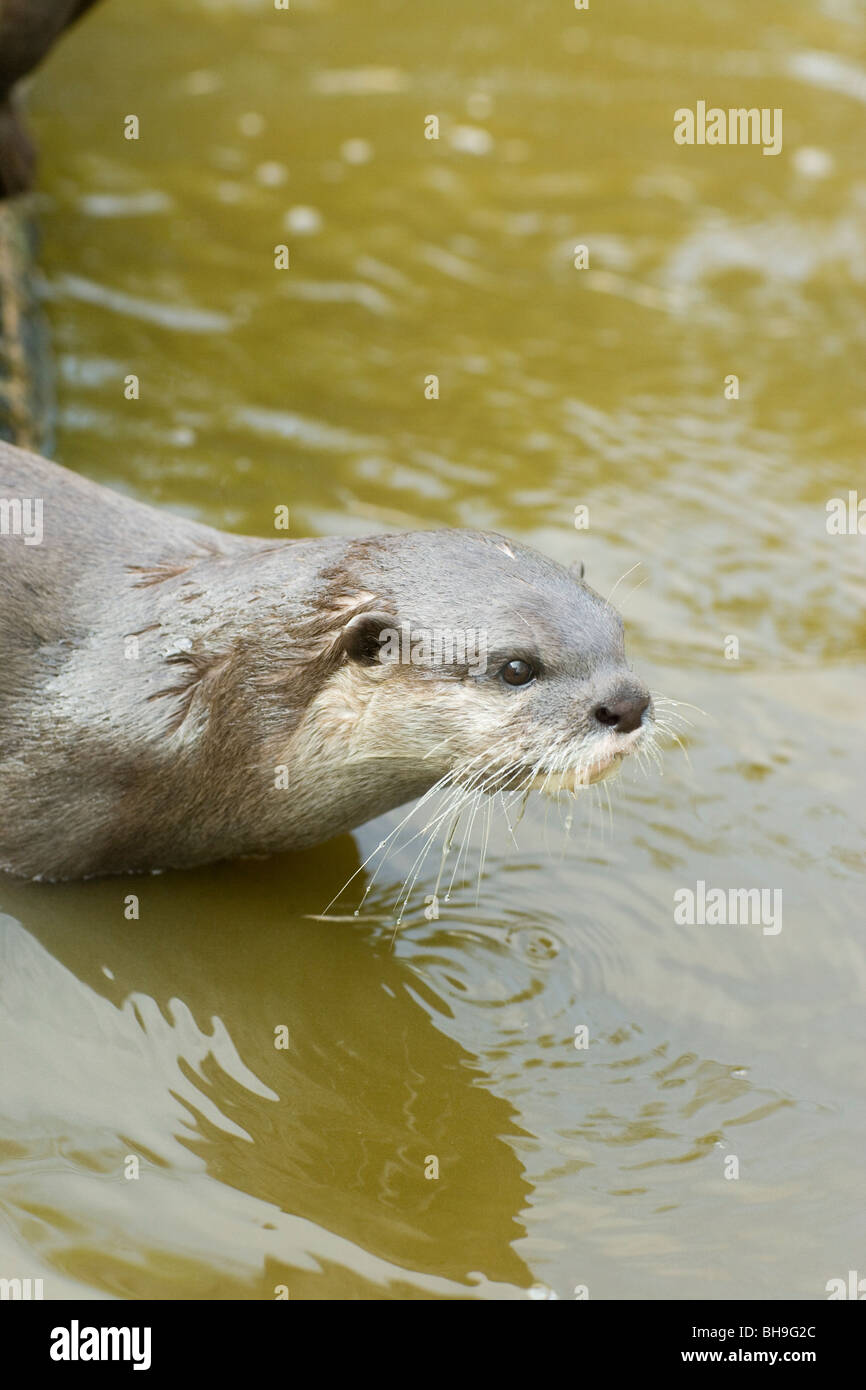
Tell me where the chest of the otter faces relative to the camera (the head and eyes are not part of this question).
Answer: to the viewer's right
